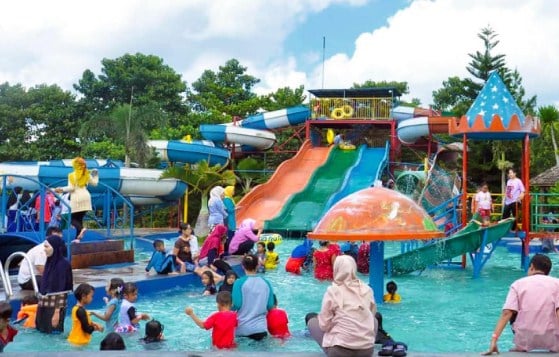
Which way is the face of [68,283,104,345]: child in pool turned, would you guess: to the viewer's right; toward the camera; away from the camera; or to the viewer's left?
to the viewer's right

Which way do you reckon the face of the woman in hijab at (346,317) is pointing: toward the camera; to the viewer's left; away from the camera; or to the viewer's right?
away from the camera

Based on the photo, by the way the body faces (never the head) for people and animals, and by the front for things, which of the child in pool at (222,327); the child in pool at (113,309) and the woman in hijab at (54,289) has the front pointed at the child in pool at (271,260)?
the child in pool at (222,327)

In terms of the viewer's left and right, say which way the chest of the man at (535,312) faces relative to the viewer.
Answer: facing away from the viewer

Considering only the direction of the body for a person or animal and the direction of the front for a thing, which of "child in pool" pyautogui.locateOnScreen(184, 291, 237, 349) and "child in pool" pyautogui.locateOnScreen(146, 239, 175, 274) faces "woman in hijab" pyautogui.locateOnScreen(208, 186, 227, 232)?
"child in pool" pyautogui.locateOnScreen(184, 291, 237, 349)

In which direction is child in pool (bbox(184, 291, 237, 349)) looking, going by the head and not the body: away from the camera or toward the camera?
away from the camera

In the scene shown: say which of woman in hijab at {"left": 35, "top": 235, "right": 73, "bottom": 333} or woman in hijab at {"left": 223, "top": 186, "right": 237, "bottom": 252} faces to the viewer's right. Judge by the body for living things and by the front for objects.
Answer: woman in hijab at {"left": 223, "top": 186, "right": 237, "bottom": 252}

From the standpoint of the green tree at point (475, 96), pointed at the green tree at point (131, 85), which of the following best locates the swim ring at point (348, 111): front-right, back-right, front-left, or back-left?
front-left

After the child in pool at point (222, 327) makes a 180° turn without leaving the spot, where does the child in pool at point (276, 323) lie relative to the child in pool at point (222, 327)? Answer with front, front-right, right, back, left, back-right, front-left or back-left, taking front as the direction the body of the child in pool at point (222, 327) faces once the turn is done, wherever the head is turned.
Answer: back-left

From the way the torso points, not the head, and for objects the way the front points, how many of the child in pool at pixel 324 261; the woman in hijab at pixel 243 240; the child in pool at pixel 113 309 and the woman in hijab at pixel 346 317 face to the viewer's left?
1

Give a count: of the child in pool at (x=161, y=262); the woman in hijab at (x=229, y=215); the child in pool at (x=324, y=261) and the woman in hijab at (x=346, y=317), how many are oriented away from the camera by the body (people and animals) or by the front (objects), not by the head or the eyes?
2

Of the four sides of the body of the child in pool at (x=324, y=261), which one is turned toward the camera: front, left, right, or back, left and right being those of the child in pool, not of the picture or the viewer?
back

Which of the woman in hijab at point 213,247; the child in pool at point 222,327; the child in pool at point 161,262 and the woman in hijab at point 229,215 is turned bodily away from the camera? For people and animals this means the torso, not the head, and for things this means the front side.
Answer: the child in pool at point 222,327
